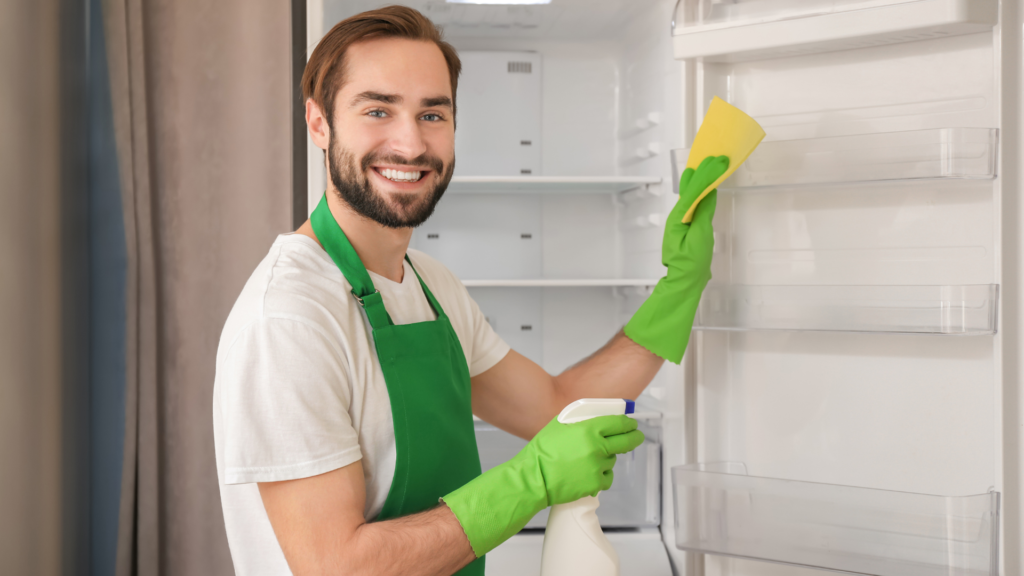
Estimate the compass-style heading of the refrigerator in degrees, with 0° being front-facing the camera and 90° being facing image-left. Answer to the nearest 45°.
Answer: approximately 0°

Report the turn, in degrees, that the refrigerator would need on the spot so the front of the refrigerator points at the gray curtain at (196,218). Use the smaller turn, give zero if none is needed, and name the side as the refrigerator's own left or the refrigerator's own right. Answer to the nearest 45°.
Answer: approximately 90° to the refrigerator's own right

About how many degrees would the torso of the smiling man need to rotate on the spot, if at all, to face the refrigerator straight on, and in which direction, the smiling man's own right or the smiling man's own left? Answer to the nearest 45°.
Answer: approximately 45° to the smiling man's own left

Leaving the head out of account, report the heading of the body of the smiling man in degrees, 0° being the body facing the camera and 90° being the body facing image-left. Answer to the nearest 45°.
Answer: approximately 315°

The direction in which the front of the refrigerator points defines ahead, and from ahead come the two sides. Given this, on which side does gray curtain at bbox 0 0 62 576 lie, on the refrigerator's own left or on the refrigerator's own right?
on the refrigerator's own right

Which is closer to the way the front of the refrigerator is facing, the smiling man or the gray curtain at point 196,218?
the smiling man

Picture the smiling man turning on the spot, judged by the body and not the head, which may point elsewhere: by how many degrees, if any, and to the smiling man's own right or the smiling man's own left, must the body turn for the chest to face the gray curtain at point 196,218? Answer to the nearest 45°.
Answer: approximately 180°

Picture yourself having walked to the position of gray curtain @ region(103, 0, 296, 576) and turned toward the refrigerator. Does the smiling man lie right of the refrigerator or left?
right

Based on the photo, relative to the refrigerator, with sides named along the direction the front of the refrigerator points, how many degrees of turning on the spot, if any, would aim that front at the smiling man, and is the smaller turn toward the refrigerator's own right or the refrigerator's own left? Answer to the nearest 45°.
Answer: approximately 45° to the refrigerator's own right
